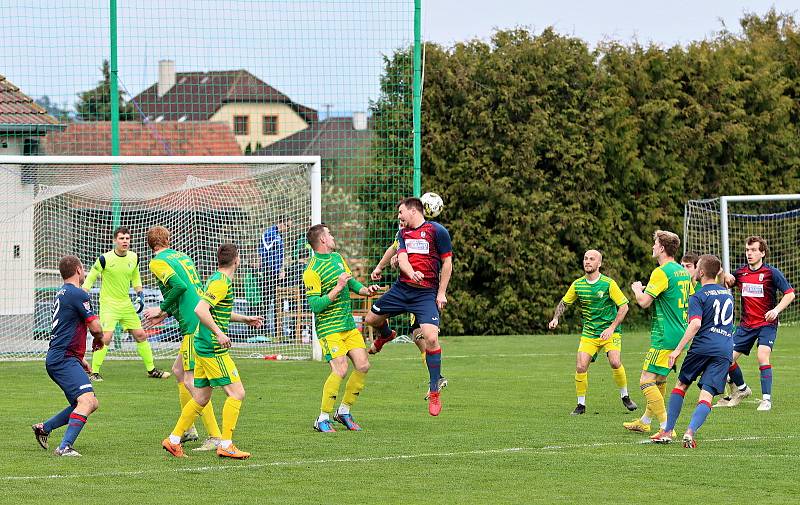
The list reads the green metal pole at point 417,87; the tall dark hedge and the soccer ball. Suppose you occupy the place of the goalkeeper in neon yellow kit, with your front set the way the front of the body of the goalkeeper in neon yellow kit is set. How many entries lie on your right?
0

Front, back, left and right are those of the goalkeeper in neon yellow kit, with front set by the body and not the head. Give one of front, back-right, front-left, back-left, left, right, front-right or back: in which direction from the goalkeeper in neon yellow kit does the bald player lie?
front-left

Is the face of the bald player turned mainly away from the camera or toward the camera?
toward the camera

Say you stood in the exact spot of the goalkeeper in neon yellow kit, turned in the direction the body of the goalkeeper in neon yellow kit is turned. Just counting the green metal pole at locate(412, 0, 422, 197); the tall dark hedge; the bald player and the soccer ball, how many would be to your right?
0

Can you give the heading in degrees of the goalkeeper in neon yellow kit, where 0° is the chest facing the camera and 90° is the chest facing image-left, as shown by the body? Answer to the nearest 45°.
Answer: approximately 0°

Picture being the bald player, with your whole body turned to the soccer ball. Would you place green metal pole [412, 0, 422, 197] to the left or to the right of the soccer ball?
right

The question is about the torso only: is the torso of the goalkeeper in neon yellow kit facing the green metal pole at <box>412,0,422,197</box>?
no

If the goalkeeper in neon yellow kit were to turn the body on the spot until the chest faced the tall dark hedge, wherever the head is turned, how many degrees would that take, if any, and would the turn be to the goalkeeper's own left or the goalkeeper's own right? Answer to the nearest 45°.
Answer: approximately 135° to the goalkeeper's own left

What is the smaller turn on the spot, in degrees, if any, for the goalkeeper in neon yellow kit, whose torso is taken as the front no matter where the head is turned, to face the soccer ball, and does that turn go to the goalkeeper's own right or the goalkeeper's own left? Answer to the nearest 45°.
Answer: approximately 45° to the goalkeeper's own left

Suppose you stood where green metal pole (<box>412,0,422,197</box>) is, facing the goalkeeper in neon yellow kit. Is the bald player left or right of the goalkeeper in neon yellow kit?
left

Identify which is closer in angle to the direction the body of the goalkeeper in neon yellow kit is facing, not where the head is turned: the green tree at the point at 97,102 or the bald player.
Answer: the bald player

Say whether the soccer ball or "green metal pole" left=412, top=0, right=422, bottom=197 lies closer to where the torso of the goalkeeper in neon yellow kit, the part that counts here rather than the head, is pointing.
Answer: the soccer ball

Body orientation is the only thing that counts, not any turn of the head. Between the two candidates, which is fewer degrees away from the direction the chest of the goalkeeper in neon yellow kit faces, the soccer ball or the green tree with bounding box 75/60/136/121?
the soccer ball

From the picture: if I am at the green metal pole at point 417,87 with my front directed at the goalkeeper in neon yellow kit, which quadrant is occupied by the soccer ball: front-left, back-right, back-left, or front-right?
front-left

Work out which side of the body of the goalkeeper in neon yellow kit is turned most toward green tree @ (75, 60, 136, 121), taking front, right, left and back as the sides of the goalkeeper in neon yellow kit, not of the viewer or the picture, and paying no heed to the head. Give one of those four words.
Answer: back

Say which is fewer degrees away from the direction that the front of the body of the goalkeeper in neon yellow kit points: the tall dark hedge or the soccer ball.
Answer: the soccer ball

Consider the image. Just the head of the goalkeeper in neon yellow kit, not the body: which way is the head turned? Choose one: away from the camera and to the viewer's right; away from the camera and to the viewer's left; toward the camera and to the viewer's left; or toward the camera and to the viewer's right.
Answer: toward the camera and to the viewer's right

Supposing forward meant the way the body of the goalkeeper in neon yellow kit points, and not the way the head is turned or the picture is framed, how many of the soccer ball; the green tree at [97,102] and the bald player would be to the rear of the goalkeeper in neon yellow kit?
1
